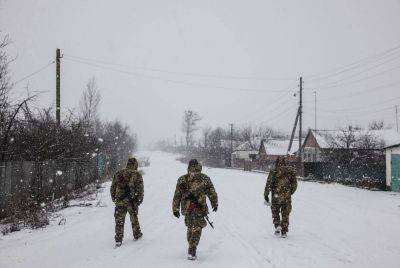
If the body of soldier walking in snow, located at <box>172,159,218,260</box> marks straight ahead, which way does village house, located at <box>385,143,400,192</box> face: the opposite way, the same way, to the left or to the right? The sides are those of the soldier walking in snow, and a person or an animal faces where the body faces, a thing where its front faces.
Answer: to the left

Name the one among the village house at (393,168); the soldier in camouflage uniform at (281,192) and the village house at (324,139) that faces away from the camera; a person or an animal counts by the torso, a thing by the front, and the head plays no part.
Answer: the soldier in camouflage uniform

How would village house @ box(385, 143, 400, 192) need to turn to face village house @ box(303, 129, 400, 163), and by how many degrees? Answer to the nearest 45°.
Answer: approximately 135° to its right

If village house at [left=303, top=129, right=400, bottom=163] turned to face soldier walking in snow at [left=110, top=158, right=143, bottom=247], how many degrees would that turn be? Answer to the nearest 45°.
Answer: approximately 45° to its left

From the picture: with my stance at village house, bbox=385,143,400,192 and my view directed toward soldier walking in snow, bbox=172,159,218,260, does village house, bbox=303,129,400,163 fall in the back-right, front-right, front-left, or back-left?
back-right

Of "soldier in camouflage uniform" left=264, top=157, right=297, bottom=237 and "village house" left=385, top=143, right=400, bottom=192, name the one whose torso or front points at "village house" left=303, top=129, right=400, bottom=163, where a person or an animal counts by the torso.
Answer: the soldier in camouflage uniform

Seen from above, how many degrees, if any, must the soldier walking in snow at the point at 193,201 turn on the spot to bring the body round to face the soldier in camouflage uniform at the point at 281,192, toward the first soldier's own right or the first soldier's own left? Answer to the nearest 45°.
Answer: approximately 45° to the first soldier's own right

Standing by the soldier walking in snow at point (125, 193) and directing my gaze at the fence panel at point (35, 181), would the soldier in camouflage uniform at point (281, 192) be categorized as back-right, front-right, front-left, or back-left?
back-right

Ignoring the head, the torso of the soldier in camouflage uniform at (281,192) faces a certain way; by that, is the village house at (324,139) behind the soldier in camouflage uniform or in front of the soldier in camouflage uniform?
in front

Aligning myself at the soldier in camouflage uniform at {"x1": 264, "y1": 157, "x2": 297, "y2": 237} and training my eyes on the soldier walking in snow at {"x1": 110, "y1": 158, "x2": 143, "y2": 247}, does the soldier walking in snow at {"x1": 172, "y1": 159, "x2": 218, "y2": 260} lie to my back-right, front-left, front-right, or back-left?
front-left

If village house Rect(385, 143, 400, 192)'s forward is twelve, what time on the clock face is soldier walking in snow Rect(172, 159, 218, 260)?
The soldier walking in snow is roughly at 11 o'clock from the village house.

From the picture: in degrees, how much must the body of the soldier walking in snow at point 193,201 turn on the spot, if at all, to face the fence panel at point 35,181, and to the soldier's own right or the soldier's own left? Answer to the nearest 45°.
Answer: approximately 45° to the soldier's own left

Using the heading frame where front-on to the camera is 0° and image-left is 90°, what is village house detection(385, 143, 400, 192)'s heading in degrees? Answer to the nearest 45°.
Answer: approximately 45°

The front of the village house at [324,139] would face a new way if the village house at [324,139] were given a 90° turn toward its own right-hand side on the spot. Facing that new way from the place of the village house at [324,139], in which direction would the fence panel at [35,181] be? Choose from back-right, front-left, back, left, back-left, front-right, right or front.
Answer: back-left

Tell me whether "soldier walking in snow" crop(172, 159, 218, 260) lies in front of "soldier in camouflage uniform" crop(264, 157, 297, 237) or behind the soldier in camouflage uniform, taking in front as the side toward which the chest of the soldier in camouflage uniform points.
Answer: behind

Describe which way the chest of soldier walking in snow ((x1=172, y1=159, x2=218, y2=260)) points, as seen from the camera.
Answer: away from the camera

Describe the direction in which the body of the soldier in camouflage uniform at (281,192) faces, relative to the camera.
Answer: away from the camera

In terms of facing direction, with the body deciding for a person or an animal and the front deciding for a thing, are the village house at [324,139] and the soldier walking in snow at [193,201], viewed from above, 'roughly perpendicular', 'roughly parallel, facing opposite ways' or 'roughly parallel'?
roughly perpendicular

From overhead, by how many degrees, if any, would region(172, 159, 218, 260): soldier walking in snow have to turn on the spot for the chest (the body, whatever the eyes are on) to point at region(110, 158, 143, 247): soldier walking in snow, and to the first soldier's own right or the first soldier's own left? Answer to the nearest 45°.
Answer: approximately 45° to the first soldier's own left

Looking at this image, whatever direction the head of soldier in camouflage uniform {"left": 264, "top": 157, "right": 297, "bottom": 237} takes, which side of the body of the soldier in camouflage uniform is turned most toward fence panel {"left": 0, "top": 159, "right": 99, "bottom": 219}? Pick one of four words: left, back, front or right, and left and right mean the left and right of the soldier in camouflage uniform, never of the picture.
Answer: left

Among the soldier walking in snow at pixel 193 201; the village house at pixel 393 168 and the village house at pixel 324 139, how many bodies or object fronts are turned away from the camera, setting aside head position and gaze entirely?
1

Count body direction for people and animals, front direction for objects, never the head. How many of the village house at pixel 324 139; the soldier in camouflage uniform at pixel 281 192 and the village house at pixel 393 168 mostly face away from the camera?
1
